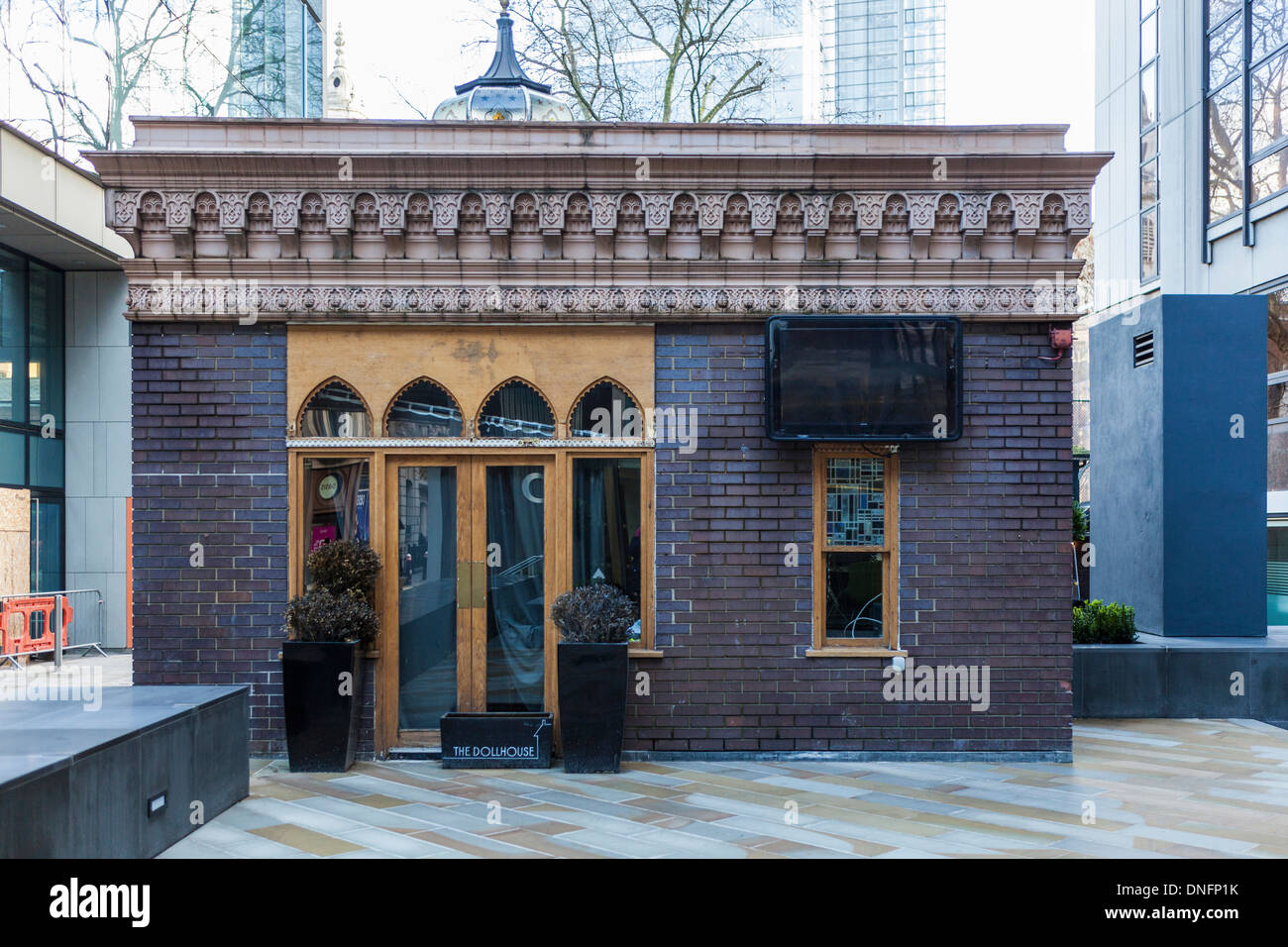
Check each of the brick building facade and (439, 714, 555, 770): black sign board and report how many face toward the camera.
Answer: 2

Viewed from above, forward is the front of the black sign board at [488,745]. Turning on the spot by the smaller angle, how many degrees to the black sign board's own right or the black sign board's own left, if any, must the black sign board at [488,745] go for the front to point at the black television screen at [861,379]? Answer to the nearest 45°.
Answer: approximately 90° to the black sign board's own left

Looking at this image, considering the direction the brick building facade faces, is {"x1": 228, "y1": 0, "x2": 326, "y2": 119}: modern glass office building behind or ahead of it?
behind

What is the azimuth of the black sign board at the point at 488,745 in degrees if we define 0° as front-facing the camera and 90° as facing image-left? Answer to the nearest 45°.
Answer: approximately 0°

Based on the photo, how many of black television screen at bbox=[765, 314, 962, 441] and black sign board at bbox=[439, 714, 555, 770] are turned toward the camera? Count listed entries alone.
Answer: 2

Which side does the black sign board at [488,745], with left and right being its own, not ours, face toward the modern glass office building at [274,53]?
back
